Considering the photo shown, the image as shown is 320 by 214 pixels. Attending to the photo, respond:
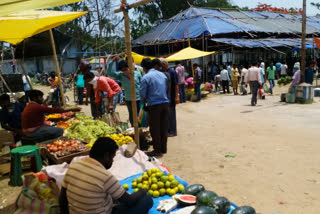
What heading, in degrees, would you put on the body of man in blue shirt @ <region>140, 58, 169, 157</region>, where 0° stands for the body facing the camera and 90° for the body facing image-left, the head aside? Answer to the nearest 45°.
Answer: approximately 135°

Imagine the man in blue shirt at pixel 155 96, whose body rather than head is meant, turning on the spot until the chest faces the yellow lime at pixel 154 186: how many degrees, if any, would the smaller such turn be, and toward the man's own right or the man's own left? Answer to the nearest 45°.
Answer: approximately 135° to the man's own left

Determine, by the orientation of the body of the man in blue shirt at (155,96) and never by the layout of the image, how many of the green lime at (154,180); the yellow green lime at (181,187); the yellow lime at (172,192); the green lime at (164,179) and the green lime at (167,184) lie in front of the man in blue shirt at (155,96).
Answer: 0

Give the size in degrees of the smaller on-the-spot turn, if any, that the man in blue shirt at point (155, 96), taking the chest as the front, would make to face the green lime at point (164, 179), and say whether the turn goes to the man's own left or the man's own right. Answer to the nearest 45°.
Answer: approximately 135° to the man's own left

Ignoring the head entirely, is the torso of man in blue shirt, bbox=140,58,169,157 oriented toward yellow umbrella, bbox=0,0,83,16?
no

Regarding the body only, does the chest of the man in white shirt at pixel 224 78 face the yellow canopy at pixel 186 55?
no

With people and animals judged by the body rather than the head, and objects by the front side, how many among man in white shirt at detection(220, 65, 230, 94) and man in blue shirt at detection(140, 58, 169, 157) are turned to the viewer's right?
0

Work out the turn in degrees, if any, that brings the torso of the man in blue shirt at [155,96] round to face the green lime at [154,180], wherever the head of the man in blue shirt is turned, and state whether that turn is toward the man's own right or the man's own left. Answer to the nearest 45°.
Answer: approximately 135° to the man's own left

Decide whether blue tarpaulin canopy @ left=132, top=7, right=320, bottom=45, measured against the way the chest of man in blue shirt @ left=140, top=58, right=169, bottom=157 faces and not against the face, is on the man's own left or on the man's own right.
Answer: on the man's own right

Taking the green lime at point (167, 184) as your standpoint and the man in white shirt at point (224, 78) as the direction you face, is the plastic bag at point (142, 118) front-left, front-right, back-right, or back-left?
front-left

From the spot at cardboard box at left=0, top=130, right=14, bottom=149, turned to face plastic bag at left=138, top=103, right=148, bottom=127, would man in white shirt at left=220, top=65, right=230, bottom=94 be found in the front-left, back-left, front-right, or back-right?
front-left
